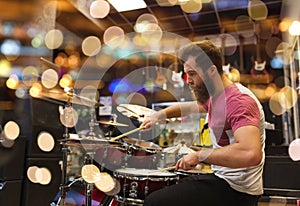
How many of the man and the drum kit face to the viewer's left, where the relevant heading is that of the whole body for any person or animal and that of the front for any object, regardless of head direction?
2

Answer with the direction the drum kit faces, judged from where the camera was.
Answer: facing to the left of the viewer

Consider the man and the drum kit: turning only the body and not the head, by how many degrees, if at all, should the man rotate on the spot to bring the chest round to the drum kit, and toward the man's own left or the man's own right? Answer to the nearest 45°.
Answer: approximately 45° to the man's own right

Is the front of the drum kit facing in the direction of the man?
no

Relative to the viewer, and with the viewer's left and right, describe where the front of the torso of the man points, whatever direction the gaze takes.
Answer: facing to the left of the viewer

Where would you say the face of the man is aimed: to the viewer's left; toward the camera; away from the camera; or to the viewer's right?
to the viewer's left

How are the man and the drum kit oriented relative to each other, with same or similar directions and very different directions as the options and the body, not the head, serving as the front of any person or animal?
same or similar directions
